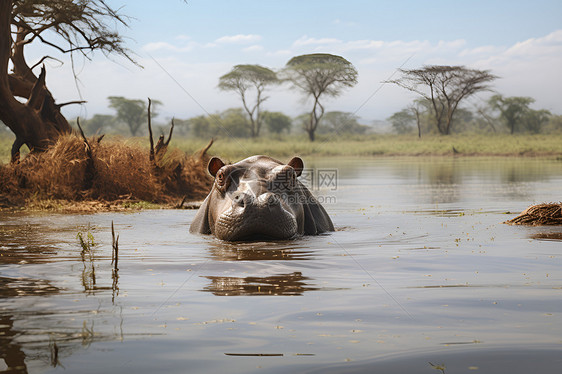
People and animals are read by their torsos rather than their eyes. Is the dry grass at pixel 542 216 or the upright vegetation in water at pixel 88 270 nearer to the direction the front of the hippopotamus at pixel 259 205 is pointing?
the upright vegetation in water

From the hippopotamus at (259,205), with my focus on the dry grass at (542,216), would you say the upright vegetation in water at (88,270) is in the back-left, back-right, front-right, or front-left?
back-right

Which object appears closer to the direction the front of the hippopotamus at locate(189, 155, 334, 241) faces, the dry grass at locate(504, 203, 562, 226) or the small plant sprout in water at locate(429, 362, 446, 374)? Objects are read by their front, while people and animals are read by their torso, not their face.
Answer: the small plant sprout in water

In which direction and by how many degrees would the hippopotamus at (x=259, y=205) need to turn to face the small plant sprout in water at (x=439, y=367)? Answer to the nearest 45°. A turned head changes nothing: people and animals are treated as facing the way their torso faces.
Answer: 0° — it already faces it

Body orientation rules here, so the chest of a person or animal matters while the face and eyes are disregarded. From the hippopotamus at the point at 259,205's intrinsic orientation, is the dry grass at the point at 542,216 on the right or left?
on its left

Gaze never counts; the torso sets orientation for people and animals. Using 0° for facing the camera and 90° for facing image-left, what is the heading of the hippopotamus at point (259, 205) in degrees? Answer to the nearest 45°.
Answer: approximately 0°

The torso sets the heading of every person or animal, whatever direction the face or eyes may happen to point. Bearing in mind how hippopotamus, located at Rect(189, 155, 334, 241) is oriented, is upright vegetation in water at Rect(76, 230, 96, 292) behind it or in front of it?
in front
